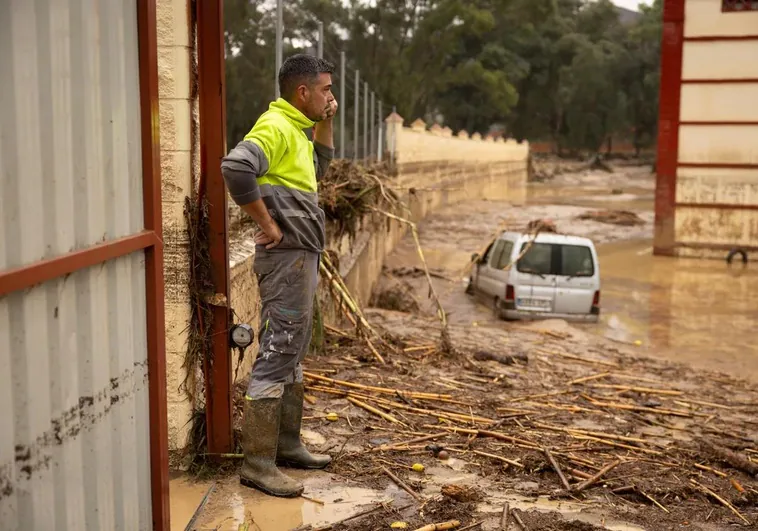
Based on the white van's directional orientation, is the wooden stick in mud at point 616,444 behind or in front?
behind

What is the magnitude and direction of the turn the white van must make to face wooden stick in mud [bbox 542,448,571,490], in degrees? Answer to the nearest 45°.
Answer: approximately 135° to its left

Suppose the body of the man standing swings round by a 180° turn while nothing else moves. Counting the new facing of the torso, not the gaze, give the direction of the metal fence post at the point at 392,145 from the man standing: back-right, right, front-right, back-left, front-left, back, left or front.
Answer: right

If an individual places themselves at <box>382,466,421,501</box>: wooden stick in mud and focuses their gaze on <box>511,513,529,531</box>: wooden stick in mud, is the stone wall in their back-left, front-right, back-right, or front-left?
back-left

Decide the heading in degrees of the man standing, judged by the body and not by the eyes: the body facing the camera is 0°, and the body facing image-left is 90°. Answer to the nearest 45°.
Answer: approximately 270°

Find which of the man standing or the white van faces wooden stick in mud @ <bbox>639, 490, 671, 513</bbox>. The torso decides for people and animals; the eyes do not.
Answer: the man standing

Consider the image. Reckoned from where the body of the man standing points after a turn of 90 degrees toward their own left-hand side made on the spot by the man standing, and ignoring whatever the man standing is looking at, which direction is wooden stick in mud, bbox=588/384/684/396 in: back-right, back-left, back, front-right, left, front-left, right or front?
front-right

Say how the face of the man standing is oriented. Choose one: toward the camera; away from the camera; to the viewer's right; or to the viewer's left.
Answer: to the viewer's right

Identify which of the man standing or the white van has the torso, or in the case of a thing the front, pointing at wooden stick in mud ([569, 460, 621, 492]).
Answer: the man standing

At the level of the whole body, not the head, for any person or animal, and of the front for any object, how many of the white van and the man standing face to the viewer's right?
1

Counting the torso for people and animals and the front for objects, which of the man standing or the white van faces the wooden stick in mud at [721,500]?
the man standing

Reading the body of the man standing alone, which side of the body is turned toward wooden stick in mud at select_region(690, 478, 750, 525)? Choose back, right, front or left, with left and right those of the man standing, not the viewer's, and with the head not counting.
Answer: front

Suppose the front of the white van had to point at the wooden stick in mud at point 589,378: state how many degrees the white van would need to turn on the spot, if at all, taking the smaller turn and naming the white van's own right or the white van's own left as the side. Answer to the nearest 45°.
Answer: approximately 135° to the white van's own left

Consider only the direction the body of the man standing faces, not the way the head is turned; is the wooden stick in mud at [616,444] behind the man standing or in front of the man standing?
in front

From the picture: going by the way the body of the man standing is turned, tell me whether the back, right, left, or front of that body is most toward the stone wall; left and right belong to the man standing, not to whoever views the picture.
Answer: left
